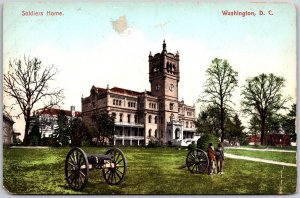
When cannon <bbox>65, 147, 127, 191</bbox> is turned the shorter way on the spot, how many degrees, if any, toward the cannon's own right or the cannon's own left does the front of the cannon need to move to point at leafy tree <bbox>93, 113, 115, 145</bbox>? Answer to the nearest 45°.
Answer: approximately 135° to the cannon's own left

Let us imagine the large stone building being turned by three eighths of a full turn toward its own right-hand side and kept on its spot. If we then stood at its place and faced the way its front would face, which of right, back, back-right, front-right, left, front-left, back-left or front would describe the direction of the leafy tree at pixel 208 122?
back

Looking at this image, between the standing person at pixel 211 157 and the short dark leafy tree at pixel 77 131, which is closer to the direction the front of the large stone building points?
the standing person

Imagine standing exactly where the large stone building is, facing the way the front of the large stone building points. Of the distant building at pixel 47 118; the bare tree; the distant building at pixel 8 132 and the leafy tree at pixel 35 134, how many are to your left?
0

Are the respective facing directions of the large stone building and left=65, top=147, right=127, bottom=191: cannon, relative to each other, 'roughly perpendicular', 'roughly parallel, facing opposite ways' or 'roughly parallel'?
roughly parallel

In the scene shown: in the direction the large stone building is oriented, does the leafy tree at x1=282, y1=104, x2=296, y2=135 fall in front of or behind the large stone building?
in front

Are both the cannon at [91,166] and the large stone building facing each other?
no

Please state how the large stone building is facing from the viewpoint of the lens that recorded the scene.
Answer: facing the viewer and to the right of the viewer

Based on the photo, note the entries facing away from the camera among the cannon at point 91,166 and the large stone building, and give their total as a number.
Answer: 0

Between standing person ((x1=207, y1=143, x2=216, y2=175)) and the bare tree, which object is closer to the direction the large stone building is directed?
the standing person

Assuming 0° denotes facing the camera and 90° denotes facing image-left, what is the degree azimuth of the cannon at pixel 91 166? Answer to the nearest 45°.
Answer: approximately 315°

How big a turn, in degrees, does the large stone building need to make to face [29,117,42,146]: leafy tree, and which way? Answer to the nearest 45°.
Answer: approximately 135° to its right
